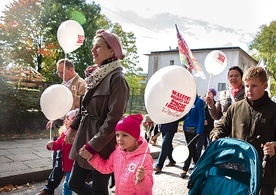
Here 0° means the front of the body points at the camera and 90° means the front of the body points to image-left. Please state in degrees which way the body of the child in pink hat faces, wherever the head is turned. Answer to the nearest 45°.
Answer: approximately 45°

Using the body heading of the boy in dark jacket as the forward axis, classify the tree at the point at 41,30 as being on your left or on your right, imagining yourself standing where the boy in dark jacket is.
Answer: on your right

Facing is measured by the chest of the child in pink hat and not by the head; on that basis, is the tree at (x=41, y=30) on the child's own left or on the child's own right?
on the child's own right

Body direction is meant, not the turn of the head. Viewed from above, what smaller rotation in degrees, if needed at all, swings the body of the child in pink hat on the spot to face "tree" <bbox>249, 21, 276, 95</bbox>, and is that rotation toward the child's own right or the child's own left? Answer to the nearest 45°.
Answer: approximately 180°

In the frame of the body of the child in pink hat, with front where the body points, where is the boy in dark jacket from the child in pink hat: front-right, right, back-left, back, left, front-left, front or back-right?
back-left

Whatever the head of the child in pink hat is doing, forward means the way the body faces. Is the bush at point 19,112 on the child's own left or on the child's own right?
on the child's own right

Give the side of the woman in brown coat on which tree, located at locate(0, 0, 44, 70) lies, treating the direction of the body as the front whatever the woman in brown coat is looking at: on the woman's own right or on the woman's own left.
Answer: on the woman's own right

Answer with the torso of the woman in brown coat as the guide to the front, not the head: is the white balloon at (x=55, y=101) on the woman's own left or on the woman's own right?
on the woman's own right
